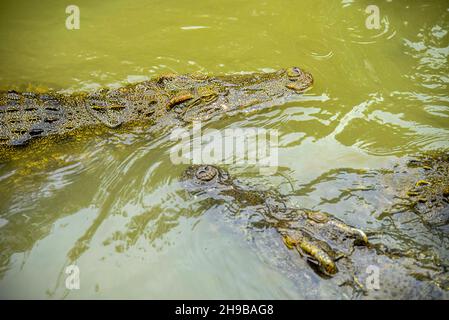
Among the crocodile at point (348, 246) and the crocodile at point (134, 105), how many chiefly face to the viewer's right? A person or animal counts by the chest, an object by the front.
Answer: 1

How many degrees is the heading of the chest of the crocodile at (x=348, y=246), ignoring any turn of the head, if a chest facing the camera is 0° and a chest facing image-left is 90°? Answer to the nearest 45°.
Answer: approximately 135°

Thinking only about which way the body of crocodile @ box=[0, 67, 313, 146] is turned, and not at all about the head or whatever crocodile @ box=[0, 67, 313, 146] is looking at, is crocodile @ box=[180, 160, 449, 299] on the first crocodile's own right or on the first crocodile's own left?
on the first crocodile's own right

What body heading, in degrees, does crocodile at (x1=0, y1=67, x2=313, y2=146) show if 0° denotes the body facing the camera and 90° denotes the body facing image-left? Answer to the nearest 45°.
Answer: approximately 270°

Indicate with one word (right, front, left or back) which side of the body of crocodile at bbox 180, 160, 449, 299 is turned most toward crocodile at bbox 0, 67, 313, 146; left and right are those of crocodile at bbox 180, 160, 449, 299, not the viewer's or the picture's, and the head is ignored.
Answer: front
